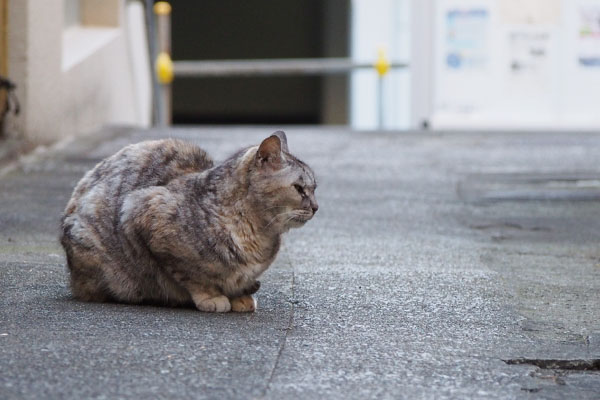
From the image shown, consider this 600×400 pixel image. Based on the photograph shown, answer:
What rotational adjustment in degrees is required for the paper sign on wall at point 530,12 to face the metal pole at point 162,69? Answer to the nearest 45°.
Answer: approximately 90° to its right

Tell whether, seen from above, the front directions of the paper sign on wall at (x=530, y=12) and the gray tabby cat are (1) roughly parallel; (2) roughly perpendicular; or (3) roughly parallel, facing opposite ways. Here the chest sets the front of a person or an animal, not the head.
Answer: roughly perpendicular

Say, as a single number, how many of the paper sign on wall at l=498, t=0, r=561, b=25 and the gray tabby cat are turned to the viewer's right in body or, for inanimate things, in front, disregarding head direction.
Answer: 1

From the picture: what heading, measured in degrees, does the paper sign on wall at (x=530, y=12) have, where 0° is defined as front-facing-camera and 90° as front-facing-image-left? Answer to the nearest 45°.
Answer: approximately 0°

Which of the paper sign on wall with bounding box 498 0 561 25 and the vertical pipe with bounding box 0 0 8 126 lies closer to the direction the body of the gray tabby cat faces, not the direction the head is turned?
the paper sign on wall

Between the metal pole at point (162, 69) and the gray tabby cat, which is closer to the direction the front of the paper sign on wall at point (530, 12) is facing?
the gray tabby cat

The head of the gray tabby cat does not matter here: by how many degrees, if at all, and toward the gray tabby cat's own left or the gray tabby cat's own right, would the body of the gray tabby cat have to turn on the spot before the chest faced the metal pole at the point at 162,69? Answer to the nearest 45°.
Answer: approximately 90° to the gray tabby cat's own left

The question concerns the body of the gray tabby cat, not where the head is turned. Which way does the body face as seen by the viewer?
to the viewer's right

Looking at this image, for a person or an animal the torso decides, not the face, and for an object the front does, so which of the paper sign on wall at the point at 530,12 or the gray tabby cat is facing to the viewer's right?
the gray tabby cat

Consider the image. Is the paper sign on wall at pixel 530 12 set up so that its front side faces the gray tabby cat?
yes

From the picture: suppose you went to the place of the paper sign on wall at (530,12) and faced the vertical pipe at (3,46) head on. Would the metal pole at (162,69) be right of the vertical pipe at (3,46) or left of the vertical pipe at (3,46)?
right
